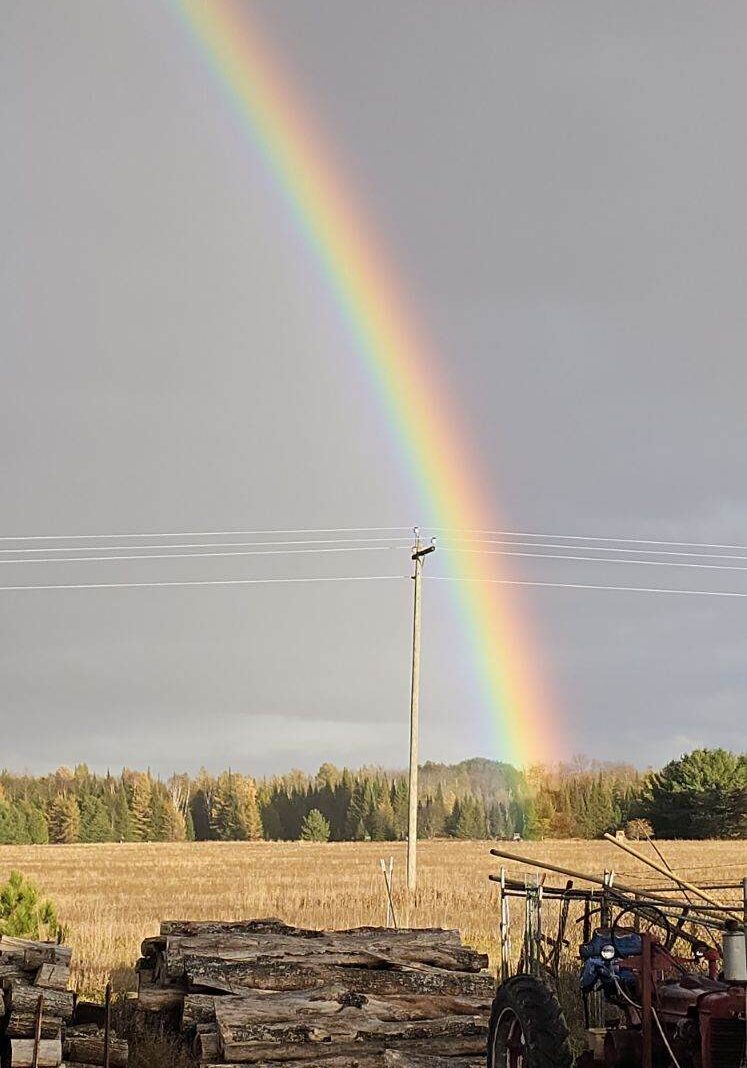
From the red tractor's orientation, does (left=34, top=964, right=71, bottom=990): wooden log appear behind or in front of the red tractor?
behind

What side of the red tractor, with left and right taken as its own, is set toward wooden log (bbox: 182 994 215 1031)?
back

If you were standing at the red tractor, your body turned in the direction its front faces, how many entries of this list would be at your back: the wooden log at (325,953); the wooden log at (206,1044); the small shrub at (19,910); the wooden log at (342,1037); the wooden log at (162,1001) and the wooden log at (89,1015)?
6

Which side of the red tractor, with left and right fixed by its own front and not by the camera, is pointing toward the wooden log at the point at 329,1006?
back

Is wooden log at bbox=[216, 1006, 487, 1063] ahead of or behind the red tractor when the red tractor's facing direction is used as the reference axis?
behind

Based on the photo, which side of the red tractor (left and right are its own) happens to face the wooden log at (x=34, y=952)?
back

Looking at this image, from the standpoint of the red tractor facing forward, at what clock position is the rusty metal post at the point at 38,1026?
The rusty metal post is roughly at 5 o'clock from the red tractor.

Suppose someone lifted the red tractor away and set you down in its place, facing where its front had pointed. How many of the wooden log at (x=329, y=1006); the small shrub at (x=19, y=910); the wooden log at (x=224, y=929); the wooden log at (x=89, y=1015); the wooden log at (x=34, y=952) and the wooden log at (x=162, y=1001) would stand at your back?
6

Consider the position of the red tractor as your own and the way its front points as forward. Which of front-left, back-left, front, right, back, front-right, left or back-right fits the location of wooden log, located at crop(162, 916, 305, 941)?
back

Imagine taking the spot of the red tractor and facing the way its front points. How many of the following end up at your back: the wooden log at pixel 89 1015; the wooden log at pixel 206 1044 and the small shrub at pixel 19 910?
3

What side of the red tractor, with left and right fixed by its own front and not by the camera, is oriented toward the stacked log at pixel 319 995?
back

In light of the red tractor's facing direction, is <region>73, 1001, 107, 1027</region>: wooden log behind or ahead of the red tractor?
behind

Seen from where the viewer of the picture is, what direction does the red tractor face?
facing the viewer and to the right of the viewer

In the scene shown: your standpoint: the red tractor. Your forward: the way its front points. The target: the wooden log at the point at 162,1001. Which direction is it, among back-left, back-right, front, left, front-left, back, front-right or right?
back
